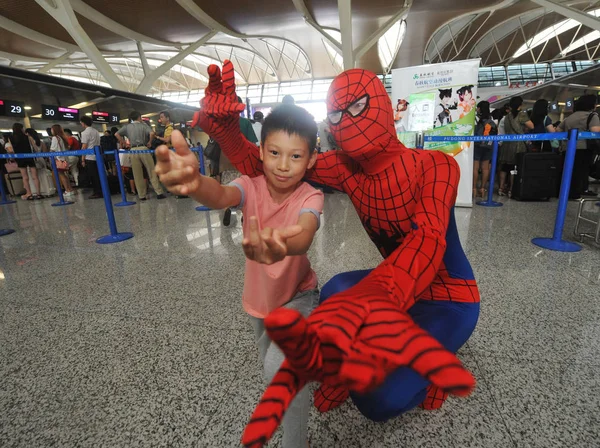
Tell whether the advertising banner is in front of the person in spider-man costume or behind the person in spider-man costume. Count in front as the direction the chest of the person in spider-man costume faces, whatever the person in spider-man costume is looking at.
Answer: behind

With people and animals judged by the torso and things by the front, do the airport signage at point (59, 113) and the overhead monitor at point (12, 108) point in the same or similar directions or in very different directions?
same or similar directions

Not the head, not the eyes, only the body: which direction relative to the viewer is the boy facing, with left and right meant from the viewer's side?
facing the viewer

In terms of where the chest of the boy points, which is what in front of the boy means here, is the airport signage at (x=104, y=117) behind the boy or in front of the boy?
behind

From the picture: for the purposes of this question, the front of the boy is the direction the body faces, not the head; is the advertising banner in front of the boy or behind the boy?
behind

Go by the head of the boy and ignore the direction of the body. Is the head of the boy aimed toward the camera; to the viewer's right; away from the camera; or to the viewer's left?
toward the camera

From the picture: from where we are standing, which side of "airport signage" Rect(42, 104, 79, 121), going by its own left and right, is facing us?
front

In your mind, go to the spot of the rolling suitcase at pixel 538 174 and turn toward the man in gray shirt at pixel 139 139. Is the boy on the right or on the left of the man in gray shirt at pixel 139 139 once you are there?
left

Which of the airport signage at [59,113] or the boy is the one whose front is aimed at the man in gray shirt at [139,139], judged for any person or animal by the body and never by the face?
the airport signage

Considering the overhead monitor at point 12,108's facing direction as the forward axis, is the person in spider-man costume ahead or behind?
ahead

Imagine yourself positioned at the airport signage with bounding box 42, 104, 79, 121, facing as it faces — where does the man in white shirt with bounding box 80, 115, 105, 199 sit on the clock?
The man in white shirt is roughly at 12 o'clock from the airport signage.

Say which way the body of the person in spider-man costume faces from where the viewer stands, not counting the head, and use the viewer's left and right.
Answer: facing the viewer and to the left of the viewer

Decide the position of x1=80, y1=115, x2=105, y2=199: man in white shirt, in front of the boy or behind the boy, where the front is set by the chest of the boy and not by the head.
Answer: behind

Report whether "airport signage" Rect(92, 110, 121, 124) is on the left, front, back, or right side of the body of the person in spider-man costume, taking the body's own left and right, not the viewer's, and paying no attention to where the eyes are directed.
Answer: right

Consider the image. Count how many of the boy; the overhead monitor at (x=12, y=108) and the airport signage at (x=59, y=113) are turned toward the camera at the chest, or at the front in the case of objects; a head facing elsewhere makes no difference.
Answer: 3
